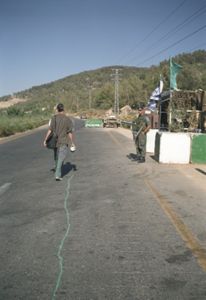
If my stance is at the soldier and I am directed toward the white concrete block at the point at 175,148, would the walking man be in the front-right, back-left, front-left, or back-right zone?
back-right

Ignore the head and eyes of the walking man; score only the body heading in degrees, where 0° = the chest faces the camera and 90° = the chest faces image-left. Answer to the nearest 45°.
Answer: approximately 180°
